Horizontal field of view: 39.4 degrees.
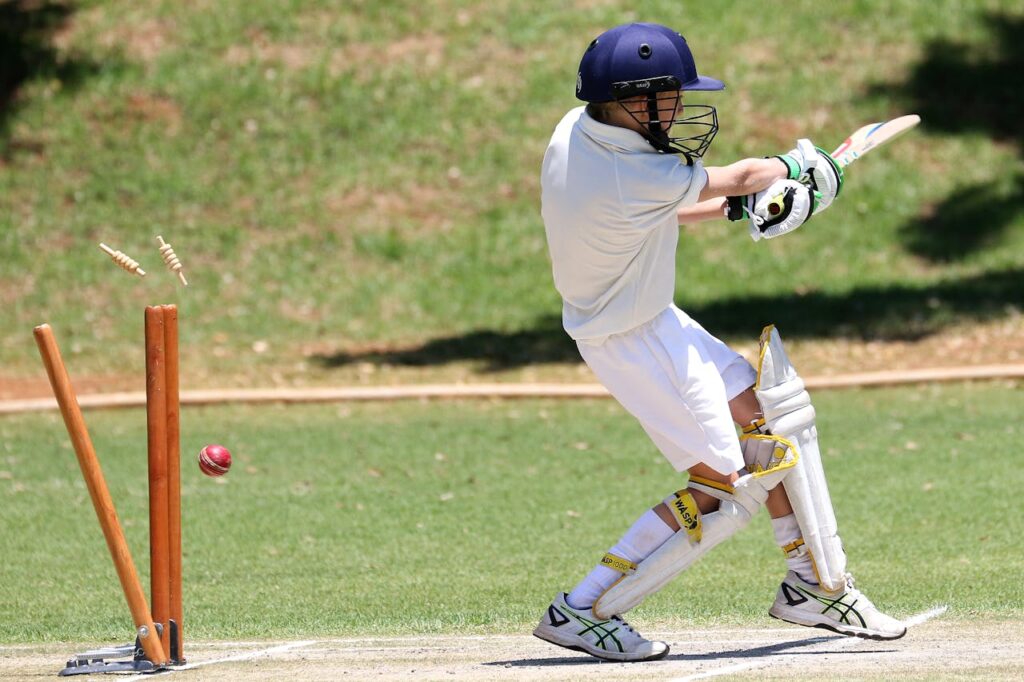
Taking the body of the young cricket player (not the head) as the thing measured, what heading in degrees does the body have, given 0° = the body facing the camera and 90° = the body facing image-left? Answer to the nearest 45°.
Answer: approximately 270°

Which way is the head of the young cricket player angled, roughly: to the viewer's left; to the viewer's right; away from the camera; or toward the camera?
to the viewer's right

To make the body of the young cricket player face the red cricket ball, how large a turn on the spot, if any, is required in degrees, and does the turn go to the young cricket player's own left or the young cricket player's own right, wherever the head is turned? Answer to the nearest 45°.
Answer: approximately 180°
